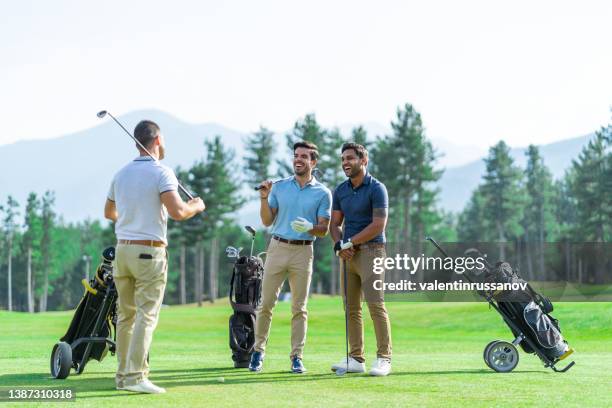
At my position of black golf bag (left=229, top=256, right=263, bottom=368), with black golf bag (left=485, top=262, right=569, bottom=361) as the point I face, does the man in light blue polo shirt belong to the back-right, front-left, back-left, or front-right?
front-right

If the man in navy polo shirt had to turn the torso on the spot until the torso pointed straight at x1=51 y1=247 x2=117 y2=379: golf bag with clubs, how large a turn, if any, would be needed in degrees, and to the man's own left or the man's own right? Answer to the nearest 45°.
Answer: approximately 45° to the man's own right

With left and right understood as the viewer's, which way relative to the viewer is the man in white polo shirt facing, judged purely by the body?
facing away from the viewer and to the right of the viewer

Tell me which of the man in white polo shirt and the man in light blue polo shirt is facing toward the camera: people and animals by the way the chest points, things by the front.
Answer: the man in light blue polo shirt

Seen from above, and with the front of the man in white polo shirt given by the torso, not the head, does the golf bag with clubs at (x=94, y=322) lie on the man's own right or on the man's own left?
on the man's own left

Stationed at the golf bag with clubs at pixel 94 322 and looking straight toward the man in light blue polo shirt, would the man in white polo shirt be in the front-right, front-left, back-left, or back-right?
front-right

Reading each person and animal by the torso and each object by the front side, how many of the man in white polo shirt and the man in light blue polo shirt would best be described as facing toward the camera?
1

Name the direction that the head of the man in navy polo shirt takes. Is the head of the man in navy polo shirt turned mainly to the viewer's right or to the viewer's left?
to the viewer's left

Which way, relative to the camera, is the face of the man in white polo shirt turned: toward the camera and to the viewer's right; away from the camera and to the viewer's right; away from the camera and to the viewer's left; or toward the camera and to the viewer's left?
away from the camera and to the viewer's right

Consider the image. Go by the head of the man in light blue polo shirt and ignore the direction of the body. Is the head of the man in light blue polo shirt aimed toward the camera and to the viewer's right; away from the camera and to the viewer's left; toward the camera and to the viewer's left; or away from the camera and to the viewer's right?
toward the camera and to the viewer's left

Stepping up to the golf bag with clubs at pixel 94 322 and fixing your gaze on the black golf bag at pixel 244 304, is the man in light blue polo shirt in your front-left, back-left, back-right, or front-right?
front-right

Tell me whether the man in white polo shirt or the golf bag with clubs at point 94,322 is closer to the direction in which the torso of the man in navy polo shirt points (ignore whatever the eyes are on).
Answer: the man in white polo shirt

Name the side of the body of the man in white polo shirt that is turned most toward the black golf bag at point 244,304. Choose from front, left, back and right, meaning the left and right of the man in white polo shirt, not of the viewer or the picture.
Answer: front

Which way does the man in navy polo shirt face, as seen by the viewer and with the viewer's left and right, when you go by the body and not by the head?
facing the viewer and to the left of the viewer

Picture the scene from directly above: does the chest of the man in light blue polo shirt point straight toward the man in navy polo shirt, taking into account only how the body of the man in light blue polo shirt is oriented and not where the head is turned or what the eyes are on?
no

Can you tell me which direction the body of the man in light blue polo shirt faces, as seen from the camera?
toward the camera

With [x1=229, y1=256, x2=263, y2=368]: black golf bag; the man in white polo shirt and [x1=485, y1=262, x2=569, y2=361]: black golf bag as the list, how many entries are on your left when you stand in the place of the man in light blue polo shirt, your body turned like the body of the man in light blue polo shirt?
1

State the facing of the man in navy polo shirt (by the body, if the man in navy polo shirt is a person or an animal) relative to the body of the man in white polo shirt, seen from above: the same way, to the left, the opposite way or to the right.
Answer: the opposite way

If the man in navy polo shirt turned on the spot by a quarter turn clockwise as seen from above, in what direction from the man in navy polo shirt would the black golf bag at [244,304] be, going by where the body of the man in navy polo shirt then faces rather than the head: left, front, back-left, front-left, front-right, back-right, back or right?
front

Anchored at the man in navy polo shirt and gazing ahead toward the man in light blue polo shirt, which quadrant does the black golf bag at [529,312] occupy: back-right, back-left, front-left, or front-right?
back-right

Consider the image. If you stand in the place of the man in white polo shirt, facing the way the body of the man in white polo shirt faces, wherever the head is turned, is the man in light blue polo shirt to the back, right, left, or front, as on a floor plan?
front

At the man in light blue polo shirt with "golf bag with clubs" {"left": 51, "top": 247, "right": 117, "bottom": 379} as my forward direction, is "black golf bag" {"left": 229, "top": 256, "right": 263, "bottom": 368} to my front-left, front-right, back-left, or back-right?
front-right
